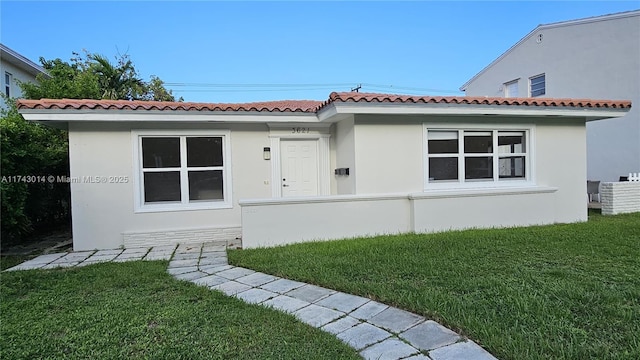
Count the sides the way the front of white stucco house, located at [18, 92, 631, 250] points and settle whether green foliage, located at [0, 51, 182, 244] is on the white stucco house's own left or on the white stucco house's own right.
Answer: on the white stucco house's own right

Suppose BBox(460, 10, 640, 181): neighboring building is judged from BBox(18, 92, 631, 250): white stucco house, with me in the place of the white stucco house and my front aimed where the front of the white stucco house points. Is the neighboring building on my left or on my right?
on my left

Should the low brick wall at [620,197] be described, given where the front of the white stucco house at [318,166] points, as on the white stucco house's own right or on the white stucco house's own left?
on the white stucco house's own left

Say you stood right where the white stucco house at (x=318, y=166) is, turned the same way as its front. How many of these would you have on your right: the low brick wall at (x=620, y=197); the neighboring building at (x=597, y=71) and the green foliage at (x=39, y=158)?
1

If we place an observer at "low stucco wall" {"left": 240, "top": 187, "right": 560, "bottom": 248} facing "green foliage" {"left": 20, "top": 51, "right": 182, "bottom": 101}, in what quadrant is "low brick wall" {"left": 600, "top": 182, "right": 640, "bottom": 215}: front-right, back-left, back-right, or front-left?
back-right

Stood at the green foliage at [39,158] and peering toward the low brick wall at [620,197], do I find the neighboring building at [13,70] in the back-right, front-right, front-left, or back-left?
back-left

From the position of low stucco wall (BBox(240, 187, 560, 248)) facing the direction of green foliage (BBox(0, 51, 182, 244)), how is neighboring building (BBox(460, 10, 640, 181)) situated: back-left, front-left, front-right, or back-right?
back-right

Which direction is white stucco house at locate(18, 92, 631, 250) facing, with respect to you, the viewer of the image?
facing the viewer

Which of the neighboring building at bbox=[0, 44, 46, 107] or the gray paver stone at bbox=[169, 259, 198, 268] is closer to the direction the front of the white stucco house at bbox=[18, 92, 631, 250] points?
the gray paver stone

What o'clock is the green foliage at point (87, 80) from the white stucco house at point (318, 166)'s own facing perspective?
The green foliage is roughly at 4 o'clock from the white stucco house.

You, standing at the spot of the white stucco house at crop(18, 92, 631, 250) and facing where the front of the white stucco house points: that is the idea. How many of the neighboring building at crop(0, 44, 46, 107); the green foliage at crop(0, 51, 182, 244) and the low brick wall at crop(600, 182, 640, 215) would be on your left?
1
